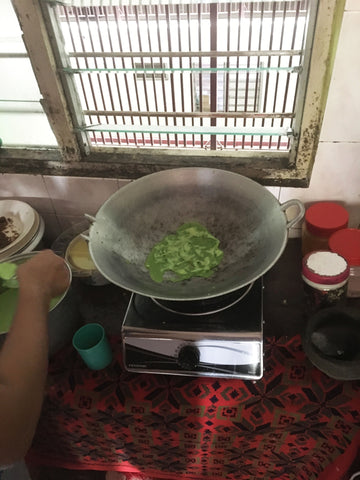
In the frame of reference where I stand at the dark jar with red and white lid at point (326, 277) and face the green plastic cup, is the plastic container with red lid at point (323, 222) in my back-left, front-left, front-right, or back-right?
back-right

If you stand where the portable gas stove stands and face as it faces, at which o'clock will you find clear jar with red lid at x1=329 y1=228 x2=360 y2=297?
The clear jar with red lid is roughly at 8 o'clock from the portable gas stove.

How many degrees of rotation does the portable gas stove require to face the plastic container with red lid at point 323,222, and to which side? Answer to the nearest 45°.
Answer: approximately 135° to its left

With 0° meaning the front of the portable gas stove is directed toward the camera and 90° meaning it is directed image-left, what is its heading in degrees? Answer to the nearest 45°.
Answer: approximately 0°
